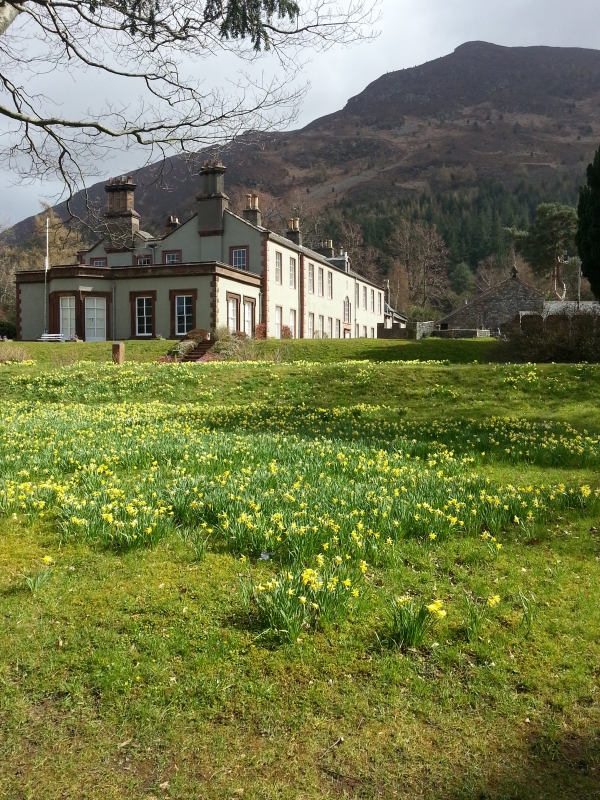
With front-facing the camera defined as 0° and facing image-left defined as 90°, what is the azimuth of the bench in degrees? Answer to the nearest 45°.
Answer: approximately 0°

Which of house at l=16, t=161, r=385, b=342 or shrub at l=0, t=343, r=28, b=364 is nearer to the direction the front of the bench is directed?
the shrub

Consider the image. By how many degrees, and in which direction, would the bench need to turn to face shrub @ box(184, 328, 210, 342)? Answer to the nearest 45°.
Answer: approximately 45° to its left

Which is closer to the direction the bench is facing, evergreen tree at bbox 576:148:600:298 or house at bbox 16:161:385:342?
the evergreen tree

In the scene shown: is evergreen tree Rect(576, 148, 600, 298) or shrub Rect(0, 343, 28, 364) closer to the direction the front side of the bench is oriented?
the shrub
